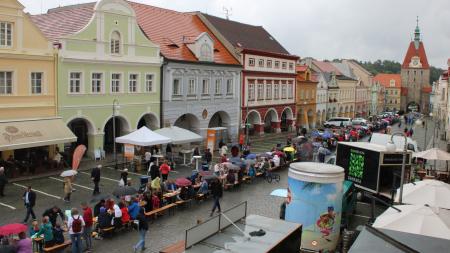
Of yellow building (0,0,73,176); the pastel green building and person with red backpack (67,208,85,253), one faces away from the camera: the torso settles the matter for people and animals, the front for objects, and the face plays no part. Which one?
the person with red backpack

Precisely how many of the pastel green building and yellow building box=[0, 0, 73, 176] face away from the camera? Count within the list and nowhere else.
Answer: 0

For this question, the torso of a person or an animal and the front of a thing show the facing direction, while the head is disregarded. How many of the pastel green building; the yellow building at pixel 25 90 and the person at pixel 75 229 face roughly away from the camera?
1

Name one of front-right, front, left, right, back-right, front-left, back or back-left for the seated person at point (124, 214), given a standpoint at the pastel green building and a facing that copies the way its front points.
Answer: front-right

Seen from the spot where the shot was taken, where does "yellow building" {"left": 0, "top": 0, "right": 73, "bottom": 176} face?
facing the viewer and to the right of the viewer

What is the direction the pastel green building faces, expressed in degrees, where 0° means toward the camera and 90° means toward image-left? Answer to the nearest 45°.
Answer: approximately 315°

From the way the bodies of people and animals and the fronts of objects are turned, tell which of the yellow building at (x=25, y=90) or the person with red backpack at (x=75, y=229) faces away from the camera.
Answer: the person with red backpack

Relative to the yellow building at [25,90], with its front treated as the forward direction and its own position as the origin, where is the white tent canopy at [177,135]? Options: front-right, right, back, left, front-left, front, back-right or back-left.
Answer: front-left

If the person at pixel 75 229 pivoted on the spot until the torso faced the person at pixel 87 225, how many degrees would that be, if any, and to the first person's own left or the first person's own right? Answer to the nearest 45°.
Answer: approximately 45° to the first person's own right

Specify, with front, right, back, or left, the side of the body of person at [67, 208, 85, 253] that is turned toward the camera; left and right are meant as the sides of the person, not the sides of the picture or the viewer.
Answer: back

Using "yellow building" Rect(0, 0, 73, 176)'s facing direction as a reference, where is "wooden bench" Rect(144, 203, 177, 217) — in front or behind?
in front

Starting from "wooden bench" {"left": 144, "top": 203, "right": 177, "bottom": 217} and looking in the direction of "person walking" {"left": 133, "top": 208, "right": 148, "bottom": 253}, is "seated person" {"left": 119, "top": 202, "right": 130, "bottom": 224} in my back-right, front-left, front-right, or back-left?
front-right

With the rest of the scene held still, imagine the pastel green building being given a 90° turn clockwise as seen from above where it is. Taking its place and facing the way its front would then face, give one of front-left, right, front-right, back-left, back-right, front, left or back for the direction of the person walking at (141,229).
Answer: front-left

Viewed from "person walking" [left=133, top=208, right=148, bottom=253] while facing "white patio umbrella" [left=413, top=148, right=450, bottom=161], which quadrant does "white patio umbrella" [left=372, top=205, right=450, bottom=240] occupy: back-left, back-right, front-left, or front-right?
front-right

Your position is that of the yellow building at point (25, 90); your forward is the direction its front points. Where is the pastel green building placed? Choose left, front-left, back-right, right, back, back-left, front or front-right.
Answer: left

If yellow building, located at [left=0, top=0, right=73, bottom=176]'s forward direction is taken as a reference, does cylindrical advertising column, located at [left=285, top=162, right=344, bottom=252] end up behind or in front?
in front

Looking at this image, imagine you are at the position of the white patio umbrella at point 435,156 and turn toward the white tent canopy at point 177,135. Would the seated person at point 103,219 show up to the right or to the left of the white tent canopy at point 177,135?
left
